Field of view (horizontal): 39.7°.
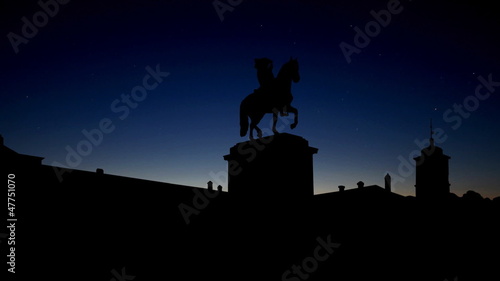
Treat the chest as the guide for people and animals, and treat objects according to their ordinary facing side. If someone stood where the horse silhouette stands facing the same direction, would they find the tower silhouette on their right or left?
on their left

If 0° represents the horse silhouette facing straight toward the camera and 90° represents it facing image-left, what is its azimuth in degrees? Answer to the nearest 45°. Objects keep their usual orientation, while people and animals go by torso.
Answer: approximately 270°
